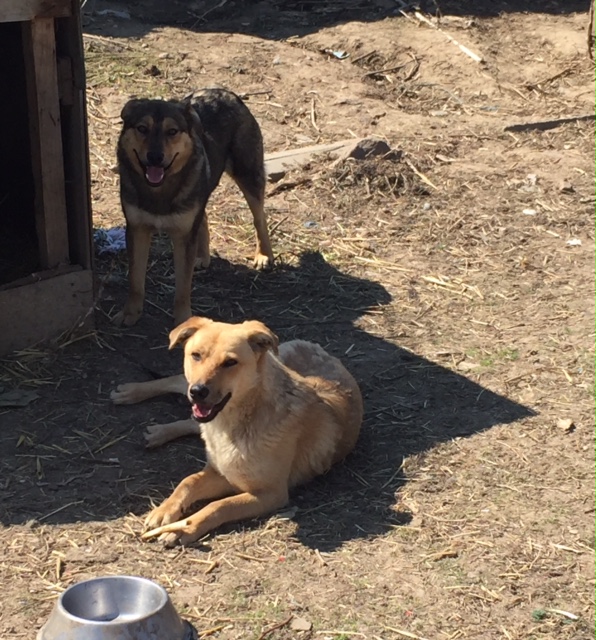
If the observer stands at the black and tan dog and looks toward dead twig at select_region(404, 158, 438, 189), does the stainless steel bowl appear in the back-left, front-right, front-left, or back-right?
back-right

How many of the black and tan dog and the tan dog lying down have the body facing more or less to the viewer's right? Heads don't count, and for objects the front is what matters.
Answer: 0

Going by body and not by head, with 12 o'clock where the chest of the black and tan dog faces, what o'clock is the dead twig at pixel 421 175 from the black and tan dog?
The dead twig is roughly at 6 o'clock from the black and tan dog.

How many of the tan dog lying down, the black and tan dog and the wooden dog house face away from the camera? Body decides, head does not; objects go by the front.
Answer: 0

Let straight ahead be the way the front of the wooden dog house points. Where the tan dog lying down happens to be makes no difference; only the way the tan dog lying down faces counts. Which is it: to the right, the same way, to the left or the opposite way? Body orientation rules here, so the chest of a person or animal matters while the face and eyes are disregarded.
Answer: to the right

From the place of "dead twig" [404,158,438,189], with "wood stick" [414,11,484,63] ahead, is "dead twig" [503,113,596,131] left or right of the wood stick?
right

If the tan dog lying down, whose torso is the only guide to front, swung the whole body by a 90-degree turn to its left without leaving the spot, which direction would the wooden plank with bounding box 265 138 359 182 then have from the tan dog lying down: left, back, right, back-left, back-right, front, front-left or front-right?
back-left

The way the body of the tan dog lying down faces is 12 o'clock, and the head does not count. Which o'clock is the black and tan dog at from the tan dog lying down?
The black and tan dog is roughly at 4 o'clock from the tan dog lying down.

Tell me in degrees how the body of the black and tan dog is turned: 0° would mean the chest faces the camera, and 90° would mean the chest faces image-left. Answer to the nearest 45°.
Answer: approximately 45°

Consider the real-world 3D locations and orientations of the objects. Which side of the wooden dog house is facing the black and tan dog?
left

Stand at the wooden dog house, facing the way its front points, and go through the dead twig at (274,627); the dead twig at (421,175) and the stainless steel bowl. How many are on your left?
1

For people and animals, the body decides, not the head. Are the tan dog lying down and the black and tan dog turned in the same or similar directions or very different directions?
same or similar directions

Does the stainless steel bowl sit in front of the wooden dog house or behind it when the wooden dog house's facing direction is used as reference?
in front

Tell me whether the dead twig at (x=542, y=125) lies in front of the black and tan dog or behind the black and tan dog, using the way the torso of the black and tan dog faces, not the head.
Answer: behind

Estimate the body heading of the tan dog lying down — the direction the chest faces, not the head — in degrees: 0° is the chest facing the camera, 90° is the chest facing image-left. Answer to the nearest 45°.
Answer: approximately 45°

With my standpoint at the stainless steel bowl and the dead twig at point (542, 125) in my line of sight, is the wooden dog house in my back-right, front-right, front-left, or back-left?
front-left

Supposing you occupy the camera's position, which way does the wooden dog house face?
facing the viewer and to the right of the viewer

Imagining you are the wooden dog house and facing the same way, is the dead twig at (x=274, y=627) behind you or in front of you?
in front
